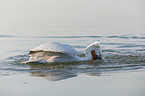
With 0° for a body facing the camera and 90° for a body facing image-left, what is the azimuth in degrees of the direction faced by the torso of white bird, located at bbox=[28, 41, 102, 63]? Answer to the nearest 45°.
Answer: approximately 270°
